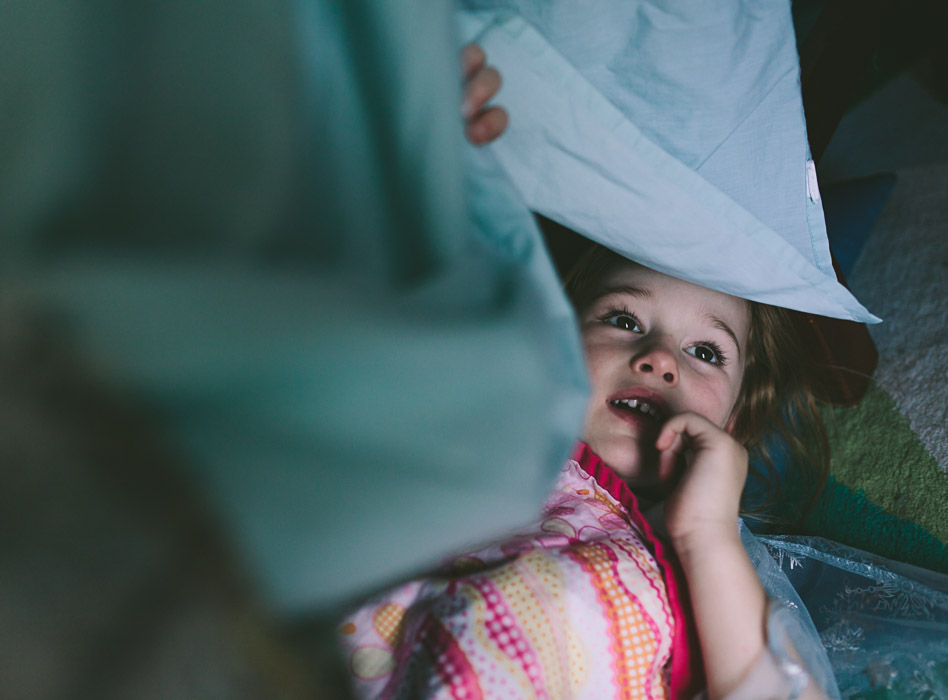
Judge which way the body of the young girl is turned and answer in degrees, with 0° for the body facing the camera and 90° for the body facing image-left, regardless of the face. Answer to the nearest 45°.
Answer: approximately 0°
